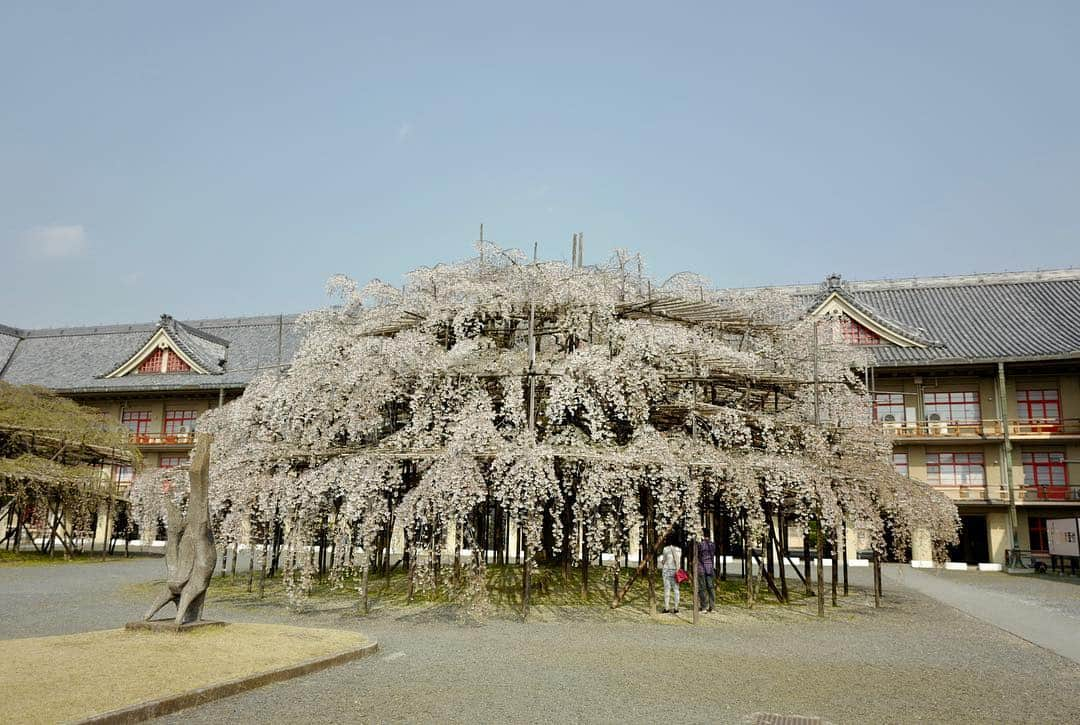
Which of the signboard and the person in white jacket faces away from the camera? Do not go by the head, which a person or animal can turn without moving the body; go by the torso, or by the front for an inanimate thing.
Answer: the person in white jacket

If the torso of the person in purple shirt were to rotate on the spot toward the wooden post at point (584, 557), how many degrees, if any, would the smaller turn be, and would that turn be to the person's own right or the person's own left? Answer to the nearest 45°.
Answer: approximately 90° to the person's own left

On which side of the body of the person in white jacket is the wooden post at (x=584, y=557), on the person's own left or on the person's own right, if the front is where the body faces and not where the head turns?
on the person's own left

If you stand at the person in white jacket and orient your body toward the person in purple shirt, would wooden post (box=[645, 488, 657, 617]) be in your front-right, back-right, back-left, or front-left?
back-right

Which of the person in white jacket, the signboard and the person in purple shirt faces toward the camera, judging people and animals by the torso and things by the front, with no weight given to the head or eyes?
the signboard

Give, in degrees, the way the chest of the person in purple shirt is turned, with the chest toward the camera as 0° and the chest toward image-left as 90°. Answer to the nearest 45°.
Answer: approximately 180°

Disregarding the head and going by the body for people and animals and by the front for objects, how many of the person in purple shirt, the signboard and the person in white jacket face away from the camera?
2

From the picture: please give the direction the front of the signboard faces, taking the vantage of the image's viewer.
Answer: facing the viewer

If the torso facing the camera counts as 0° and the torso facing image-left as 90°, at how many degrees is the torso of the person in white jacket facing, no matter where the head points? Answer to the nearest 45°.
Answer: approximately 180°

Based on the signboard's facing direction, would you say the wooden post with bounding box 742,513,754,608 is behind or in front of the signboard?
in front

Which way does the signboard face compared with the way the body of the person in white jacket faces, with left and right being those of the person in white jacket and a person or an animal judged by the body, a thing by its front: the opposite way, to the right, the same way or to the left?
the opposite way
